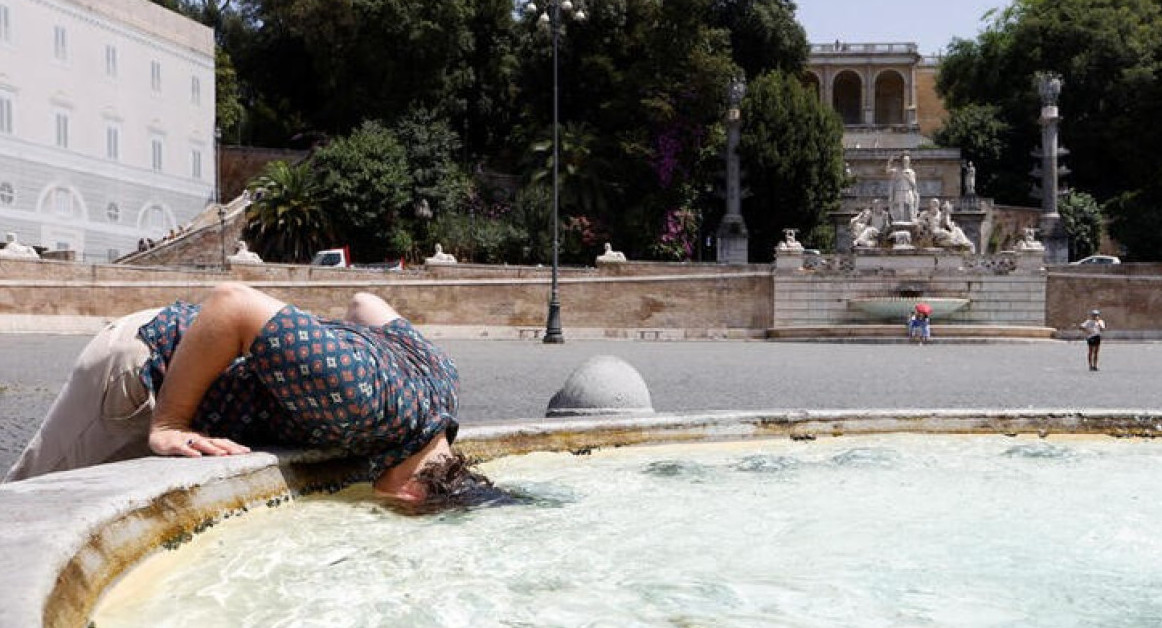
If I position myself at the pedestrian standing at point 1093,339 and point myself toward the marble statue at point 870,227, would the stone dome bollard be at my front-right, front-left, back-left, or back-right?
back-left

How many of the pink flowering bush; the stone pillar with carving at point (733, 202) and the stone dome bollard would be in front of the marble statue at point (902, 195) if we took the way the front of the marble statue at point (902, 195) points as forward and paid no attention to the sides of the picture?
1

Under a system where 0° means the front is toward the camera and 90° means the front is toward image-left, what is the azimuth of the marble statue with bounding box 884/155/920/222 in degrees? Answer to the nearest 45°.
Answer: approximately 0°

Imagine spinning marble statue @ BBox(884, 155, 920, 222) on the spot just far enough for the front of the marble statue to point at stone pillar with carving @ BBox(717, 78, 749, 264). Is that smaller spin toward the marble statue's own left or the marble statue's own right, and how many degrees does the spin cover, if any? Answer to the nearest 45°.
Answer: approximately 135° to the marble statue's own right

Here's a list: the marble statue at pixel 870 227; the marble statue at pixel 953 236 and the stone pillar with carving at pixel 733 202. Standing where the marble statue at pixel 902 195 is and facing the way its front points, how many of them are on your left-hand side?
1

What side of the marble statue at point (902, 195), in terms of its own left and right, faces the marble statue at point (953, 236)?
left

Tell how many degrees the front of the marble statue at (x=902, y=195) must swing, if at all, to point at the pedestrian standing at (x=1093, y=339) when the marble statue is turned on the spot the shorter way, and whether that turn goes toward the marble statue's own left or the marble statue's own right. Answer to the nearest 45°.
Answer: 0° — it already faces them

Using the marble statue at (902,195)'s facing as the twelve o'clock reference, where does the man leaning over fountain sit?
The man leaning over fountain is roughly at 12 o'clock from the marble statue.

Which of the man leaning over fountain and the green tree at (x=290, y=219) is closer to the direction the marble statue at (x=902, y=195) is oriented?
the man leaning over fountain

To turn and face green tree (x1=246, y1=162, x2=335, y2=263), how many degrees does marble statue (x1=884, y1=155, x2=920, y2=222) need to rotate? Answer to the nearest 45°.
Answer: approximately 90° to its right

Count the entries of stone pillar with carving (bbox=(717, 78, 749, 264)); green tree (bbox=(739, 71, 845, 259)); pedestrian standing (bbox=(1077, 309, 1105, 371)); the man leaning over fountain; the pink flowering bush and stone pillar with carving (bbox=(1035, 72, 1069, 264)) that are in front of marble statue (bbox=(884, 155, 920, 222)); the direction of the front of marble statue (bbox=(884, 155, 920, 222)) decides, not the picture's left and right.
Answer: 2

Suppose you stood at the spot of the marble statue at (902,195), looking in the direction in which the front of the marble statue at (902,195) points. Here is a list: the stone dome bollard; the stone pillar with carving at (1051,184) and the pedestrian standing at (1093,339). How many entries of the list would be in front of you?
2
